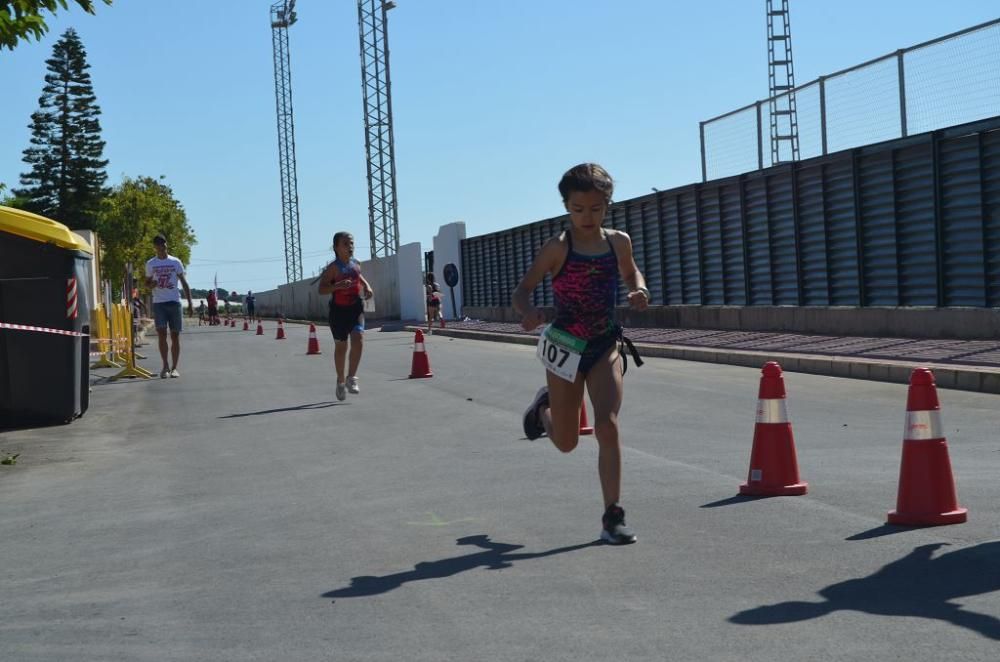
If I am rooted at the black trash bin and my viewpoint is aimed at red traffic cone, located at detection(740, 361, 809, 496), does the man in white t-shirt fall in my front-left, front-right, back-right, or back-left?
back-left

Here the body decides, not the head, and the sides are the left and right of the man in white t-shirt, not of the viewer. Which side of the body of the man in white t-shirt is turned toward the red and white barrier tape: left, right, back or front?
front

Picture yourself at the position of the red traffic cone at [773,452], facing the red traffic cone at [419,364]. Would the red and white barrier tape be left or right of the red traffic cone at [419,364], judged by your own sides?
left

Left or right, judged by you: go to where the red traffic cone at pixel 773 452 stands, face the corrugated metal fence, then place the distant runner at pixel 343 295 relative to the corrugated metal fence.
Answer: left

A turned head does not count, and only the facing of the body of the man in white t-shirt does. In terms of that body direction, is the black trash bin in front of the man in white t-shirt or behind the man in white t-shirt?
in front

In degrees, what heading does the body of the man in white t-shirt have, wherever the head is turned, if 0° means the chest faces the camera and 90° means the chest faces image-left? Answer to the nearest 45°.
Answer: approximately 0°

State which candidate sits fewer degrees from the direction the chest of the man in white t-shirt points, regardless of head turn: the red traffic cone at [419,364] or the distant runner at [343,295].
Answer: the distant runner

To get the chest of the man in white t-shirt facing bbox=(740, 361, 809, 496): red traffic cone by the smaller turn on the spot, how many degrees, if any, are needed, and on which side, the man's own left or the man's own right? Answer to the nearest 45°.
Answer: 0° — they already face it

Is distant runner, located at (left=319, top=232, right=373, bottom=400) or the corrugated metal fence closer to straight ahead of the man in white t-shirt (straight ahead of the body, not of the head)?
the distant runner

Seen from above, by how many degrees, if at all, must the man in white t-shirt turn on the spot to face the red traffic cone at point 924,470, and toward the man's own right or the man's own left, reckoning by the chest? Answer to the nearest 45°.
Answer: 0° — they already face it

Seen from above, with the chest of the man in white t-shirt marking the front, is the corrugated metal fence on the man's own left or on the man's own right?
on the man's own left

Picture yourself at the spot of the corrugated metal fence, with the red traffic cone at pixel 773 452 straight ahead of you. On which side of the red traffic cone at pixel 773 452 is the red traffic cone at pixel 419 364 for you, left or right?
right
